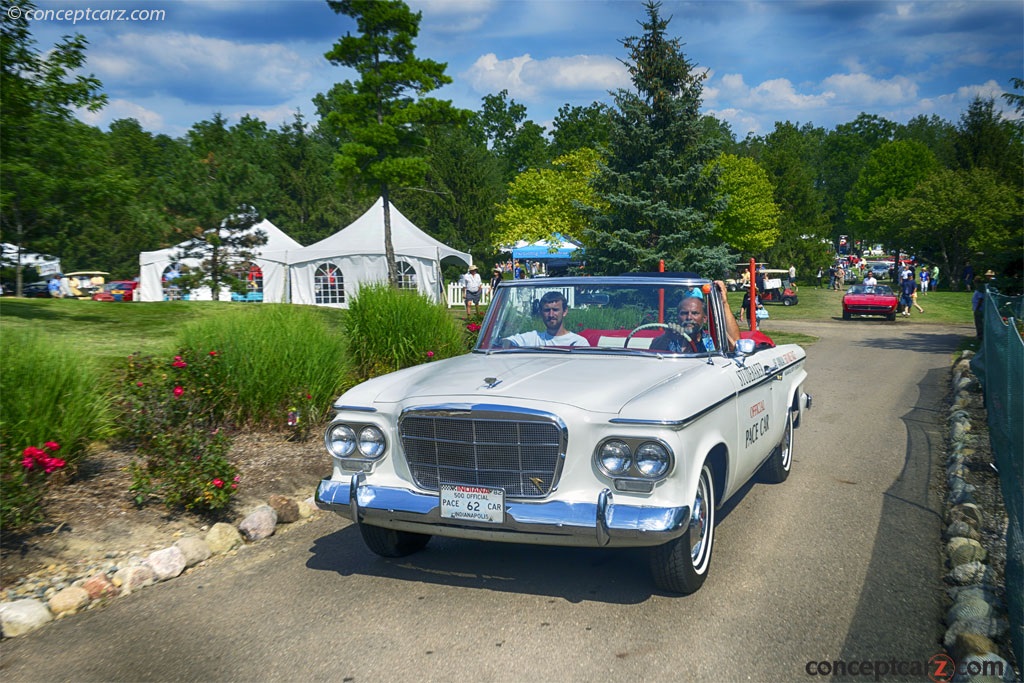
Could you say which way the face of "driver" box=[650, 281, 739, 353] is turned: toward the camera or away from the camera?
toward the camera

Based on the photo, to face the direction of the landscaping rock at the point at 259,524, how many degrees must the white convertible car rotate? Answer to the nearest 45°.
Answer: approximately 90° to its right

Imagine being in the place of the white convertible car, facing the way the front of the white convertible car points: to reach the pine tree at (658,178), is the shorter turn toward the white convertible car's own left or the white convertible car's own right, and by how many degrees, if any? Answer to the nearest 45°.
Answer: approximately 135° to the white convertible car's own right

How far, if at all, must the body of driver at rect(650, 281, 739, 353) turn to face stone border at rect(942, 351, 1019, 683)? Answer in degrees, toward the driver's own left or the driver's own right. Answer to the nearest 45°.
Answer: approximately 90° to the driver's own left

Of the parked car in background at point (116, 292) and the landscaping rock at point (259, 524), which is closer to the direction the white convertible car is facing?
the landscaping rock

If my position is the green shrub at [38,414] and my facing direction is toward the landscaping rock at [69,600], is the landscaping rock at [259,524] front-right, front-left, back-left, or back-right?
front-left

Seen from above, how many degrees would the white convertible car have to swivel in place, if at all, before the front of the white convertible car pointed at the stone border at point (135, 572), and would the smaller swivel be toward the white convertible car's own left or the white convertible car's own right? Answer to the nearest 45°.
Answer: approximately 45° to the white convertible car's own right

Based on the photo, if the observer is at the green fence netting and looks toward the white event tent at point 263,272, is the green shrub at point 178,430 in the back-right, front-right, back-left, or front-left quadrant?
front-left

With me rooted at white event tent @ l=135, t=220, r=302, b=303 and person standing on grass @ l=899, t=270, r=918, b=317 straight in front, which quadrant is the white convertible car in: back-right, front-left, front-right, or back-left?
front-right

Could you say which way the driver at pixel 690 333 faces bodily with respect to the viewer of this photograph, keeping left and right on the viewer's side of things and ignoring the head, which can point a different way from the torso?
facing the viewer and to the left of the viewer

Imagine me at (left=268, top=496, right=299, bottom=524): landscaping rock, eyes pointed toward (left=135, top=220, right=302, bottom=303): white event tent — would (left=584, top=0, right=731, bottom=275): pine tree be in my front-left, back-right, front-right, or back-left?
front-right

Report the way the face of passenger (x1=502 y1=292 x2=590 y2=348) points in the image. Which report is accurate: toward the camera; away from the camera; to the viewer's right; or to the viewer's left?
toward the camera

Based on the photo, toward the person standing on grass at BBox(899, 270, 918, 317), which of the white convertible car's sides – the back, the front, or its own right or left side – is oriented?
back

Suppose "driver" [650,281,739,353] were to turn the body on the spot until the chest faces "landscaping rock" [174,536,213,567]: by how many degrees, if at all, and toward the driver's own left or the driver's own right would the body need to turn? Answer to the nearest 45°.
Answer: approximately 45° to the driver's own right

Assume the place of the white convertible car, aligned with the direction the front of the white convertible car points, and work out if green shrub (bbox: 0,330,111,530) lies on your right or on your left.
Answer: on your right
